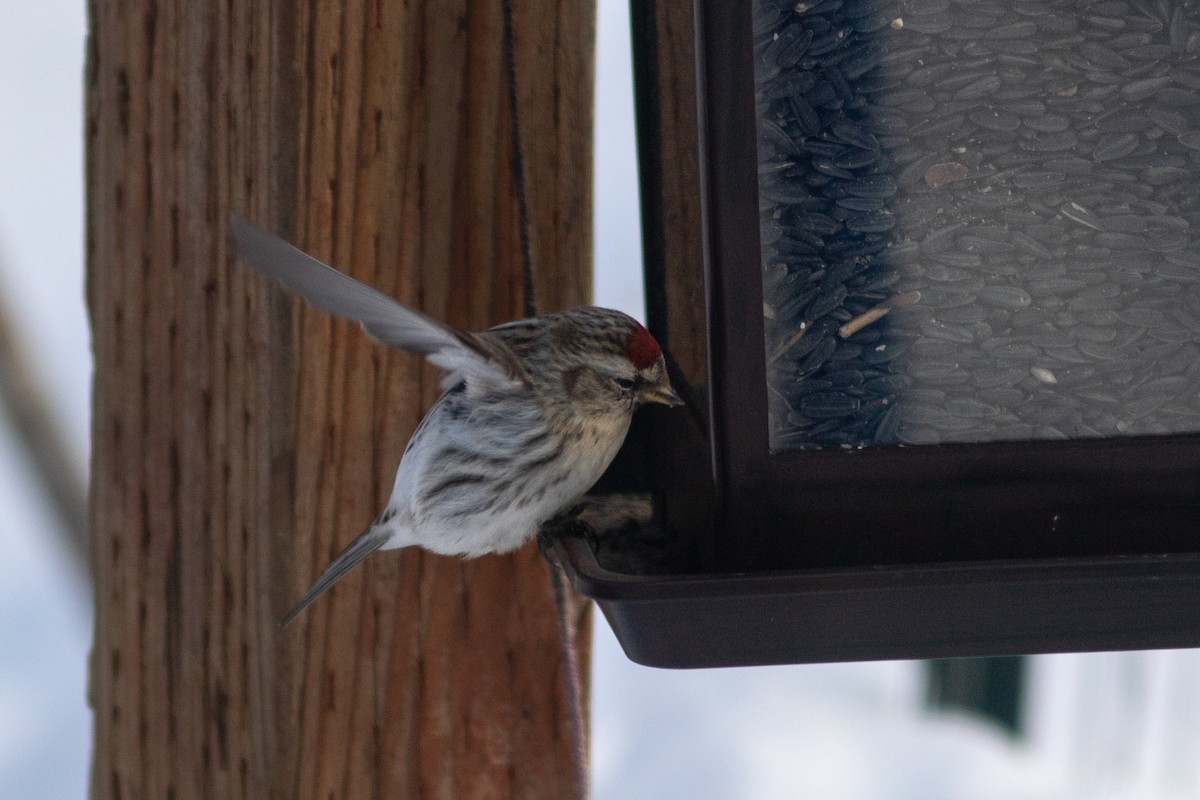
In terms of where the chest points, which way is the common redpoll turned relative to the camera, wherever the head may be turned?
to the viewer's right
